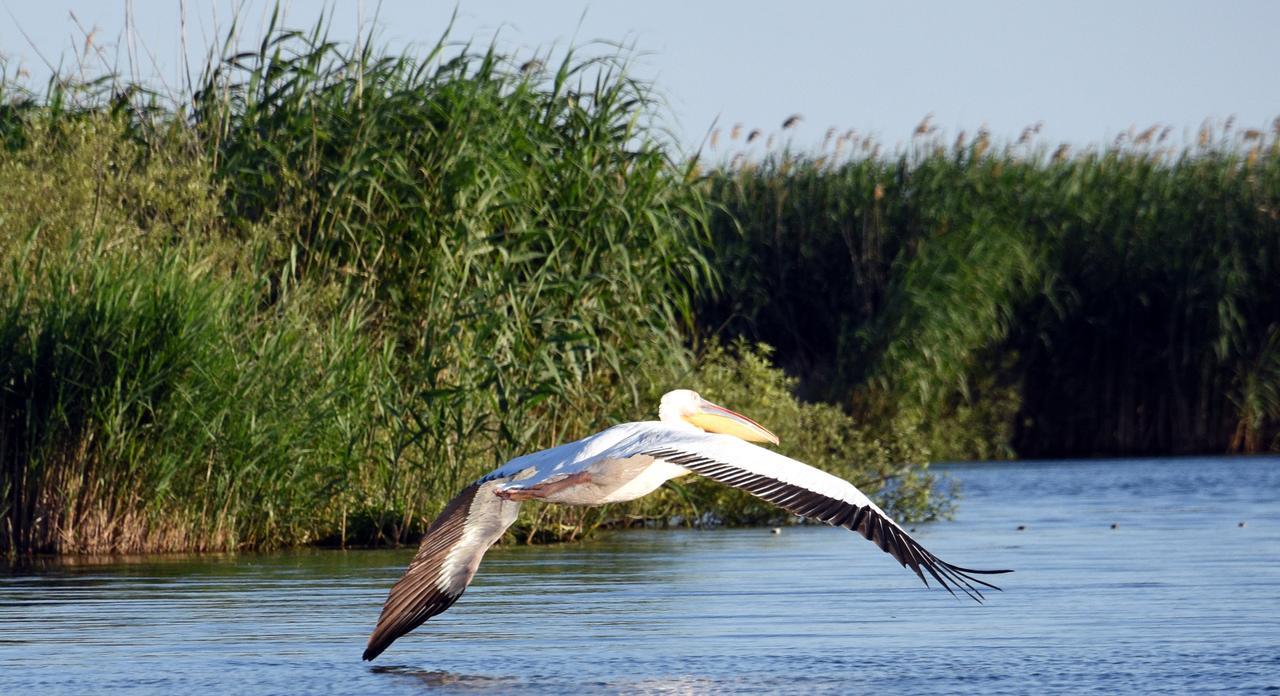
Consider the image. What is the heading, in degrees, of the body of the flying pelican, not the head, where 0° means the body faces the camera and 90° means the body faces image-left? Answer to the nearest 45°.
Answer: approximately 225°
